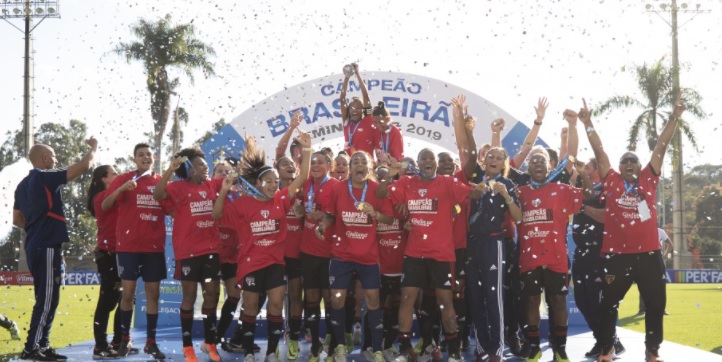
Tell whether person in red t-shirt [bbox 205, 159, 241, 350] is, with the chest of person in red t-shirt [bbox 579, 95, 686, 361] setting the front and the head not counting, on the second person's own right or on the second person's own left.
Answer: on the second person's own right

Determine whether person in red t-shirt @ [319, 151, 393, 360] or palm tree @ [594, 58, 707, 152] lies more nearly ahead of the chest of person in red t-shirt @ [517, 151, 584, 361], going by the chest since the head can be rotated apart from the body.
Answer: the person in red t-shirt

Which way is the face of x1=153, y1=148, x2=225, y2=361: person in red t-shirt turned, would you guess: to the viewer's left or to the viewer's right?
to the viewer's right

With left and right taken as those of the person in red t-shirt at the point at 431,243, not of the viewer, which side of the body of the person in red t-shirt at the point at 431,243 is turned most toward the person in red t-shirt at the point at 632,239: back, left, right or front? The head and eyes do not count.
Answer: left

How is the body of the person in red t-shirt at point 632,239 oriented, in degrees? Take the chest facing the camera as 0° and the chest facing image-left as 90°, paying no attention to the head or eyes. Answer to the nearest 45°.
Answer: approximately 0°

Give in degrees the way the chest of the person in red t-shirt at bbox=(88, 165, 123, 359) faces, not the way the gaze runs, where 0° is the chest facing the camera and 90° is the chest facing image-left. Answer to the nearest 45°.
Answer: approximately 270°

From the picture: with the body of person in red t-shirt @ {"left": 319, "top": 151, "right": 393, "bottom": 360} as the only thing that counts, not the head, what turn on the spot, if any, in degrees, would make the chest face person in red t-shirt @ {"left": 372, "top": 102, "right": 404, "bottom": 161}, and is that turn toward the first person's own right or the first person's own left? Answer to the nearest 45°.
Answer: approximately 180°

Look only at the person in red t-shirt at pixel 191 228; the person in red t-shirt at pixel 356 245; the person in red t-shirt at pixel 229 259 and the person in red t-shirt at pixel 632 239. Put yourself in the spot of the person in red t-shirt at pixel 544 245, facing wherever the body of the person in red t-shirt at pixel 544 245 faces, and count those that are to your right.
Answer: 3

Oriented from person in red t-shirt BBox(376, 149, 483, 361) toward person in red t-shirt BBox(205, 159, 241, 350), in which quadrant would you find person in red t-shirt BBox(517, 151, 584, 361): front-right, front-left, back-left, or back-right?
back-right

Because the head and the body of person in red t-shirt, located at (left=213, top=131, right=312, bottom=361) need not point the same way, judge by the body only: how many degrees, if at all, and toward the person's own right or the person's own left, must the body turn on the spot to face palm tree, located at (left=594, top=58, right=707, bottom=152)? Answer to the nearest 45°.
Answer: approximately 135° to the person's own left

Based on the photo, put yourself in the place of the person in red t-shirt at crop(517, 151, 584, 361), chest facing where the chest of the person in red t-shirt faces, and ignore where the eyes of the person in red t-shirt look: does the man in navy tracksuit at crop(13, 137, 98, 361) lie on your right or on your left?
on your right
